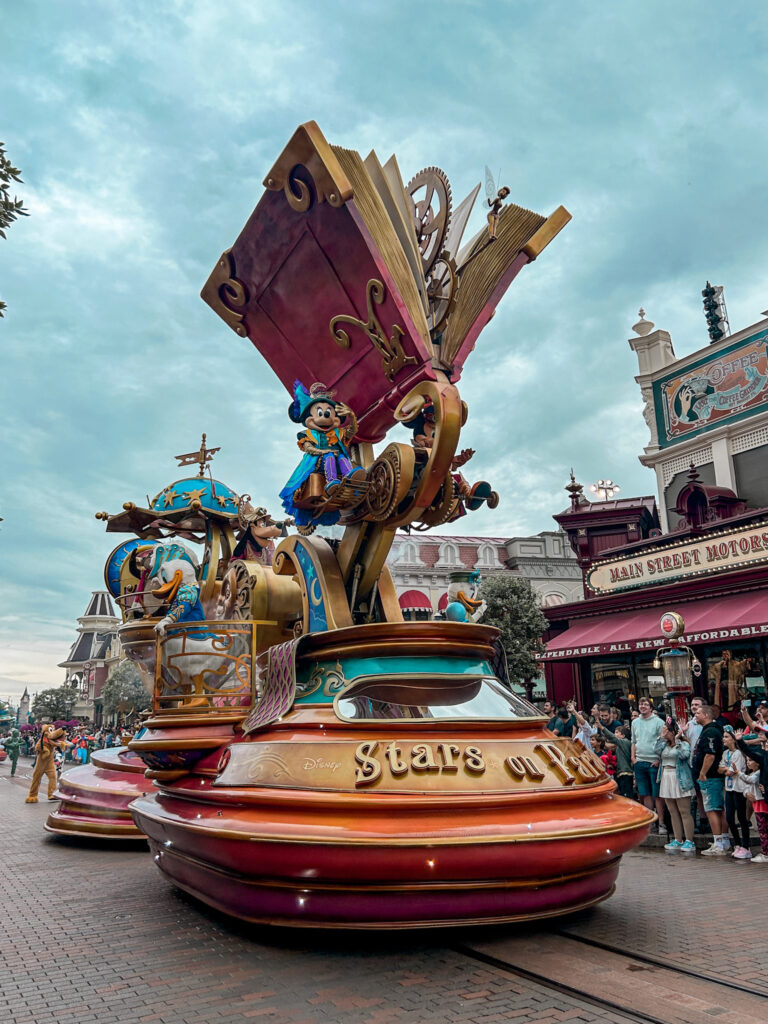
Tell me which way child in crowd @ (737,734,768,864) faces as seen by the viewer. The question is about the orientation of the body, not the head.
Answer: to the viewer's left

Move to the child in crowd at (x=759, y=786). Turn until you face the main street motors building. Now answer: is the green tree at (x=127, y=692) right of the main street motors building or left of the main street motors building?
left

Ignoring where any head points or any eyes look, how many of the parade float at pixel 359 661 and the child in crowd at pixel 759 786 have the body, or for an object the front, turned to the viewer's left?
1

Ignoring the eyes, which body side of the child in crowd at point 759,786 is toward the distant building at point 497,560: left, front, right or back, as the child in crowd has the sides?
right

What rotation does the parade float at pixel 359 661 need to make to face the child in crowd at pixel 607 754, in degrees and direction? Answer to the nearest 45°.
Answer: approximately 90° to its left

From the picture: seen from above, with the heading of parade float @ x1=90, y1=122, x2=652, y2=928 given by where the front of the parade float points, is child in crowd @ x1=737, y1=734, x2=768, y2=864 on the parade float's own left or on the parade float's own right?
on the parade float's own left

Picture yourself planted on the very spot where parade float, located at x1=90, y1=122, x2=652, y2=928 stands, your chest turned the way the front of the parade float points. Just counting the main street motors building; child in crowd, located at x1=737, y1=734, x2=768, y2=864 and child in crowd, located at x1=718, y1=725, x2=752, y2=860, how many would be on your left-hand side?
3

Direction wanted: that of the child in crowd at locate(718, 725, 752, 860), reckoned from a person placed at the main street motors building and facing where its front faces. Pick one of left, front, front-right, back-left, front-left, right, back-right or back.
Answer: front-left

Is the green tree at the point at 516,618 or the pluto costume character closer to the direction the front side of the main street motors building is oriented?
the pluto costume character

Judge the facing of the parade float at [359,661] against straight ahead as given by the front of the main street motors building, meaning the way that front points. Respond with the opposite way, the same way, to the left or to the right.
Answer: to the left

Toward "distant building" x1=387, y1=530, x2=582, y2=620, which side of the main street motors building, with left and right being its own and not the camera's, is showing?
right

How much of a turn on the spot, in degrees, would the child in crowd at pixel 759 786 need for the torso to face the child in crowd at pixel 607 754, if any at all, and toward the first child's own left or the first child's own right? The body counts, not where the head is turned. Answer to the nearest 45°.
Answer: approximately 45° to the first child's own right

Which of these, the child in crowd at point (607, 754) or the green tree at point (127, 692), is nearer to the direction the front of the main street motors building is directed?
the child in crowd

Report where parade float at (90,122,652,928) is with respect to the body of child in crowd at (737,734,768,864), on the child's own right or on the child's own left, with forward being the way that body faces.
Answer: on the child's own left
